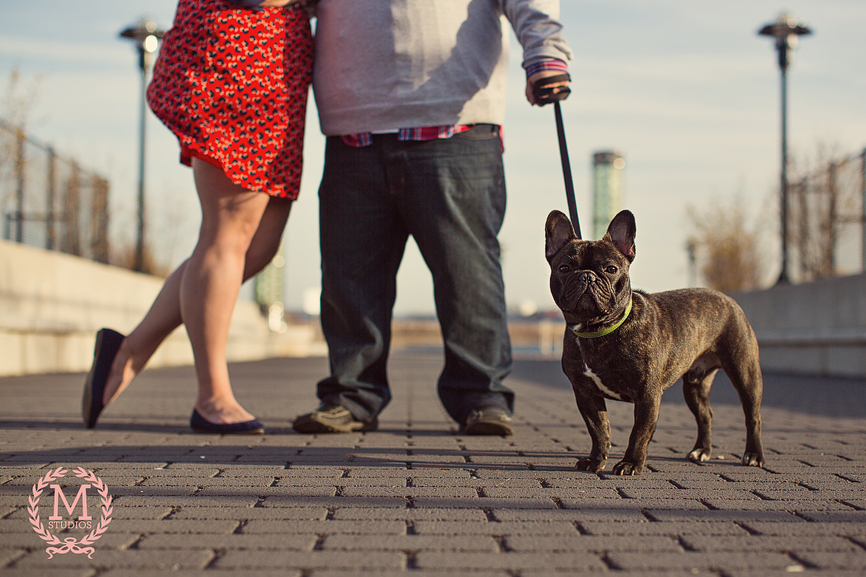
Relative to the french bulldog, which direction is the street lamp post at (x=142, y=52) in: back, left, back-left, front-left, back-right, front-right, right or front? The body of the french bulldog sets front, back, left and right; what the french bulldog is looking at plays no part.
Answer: right

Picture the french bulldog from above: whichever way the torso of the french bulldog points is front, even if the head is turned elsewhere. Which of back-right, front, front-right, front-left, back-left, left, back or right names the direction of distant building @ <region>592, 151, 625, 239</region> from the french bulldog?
back-right

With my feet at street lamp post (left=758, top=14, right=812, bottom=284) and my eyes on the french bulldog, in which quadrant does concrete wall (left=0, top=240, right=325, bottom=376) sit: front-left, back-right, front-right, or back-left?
front-right

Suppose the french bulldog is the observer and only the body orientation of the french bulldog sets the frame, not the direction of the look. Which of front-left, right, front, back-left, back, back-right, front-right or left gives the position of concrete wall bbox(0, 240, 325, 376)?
right

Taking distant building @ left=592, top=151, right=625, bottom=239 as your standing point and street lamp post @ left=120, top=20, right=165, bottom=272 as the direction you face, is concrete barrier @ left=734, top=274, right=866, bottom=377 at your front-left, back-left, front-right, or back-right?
front-left

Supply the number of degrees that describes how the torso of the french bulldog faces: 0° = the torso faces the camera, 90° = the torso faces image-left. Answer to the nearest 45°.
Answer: approximately 45°

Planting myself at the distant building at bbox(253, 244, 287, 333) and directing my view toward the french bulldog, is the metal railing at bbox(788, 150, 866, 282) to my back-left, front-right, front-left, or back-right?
front-left

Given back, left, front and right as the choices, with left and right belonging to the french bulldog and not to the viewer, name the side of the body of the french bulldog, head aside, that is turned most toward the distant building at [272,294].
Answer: right

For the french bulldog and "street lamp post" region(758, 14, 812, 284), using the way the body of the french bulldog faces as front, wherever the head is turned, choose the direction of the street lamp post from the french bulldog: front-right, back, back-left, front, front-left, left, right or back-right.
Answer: back-right

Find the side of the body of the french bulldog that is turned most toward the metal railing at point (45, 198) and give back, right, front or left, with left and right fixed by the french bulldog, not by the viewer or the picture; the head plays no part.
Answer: right
